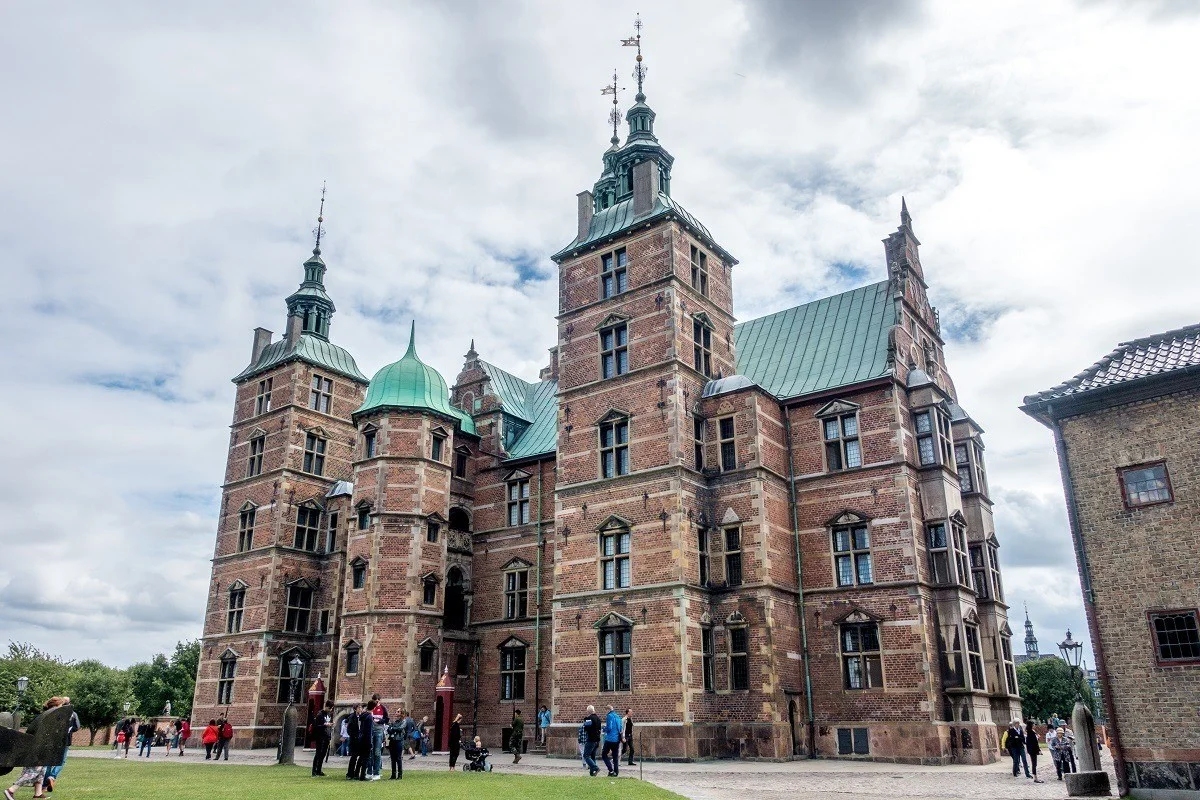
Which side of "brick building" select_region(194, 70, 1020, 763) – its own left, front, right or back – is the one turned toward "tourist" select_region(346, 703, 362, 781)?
front

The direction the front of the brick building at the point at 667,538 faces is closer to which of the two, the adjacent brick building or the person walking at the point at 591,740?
the person walking

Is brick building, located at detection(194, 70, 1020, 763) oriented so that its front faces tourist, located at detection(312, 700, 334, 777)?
yes

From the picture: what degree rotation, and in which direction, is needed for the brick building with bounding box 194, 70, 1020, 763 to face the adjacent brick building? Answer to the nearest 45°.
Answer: approximately 90° to its left

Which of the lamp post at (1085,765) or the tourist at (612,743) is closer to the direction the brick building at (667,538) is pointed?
the tourist

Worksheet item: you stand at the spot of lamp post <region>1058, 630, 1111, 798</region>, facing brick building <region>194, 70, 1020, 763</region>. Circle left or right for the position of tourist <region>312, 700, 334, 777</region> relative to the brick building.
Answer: left

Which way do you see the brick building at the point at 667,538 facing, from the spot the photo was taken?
facing the viewer and to the left of the viewer
